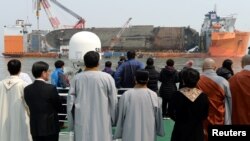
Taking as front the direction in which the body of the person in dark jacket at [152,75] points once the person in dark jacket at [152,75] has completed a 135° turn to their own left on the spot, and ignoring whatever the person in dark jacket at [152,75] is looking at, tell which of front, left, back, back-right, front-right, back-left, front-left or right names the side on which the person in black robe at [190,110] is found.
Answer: front-left

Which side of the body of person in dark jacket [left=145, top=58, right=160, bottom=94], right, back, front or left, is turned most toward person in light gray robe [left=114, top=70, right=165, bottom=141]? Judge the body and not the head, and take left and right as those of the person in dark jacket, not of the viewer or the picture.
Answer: back

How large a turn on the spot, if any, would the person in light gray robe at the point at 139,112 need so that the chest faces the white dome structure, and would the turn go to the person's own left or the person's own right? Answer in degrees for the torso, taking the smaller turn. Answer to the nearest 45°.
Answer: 0° — they already face it

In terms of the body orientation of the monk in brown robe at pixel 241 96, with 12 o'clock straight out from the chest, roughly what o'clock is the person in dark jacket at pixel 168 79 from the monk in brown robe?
The person in dark jacket is roughly at 11 o'clock from the monk in brown robe.

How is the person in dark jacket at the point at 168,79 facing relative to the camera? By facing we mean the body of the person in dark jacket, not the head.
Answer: away from the camera

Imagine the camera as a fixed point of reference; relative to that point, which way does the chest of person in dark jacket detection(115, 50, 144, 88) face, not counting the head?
away from the camera

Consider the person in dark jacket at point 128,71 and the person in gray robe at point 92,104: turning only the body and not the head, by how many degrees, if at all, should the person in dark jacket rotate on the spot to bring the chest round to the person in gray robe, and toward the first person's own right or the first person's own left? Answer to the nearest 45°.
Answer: approximately 180°

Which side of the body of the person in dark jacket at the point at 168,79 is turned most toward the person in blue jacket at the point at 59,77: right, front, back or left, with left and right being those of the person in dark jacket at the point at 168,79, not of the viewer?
left

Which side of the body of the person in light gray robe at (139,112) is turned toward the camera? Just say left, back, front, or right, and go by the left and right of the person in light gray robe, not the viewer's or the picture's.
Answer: back

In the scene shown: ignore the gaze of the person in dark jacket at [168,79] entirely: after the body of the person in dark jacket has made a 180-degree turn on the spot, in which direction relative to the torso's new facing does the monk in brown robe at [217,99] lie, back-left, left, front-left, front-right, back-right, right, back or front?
front

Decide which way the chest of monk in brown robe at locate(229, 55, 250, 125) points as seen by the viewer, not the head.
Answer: away from the camera

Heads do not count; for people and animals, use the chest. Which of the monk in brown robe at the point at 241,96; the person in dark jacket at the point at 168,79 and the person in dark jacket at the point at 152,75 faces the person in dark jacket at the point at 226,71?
the monk in brown robe

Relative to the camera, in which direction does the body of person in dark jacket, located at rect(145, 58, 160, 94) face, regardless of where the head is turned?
away from the camera

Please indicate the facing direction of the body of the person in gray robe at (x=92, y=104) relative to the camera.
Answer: away from the camera

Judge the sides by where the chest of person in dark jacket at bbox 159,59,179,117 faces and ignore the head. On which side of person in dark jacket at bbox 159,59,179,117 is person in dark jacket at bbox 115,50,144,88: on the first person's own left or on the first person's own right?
on the first person's own left

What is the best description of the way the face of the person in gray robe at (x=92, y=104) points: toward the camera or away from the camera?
away from the camera
